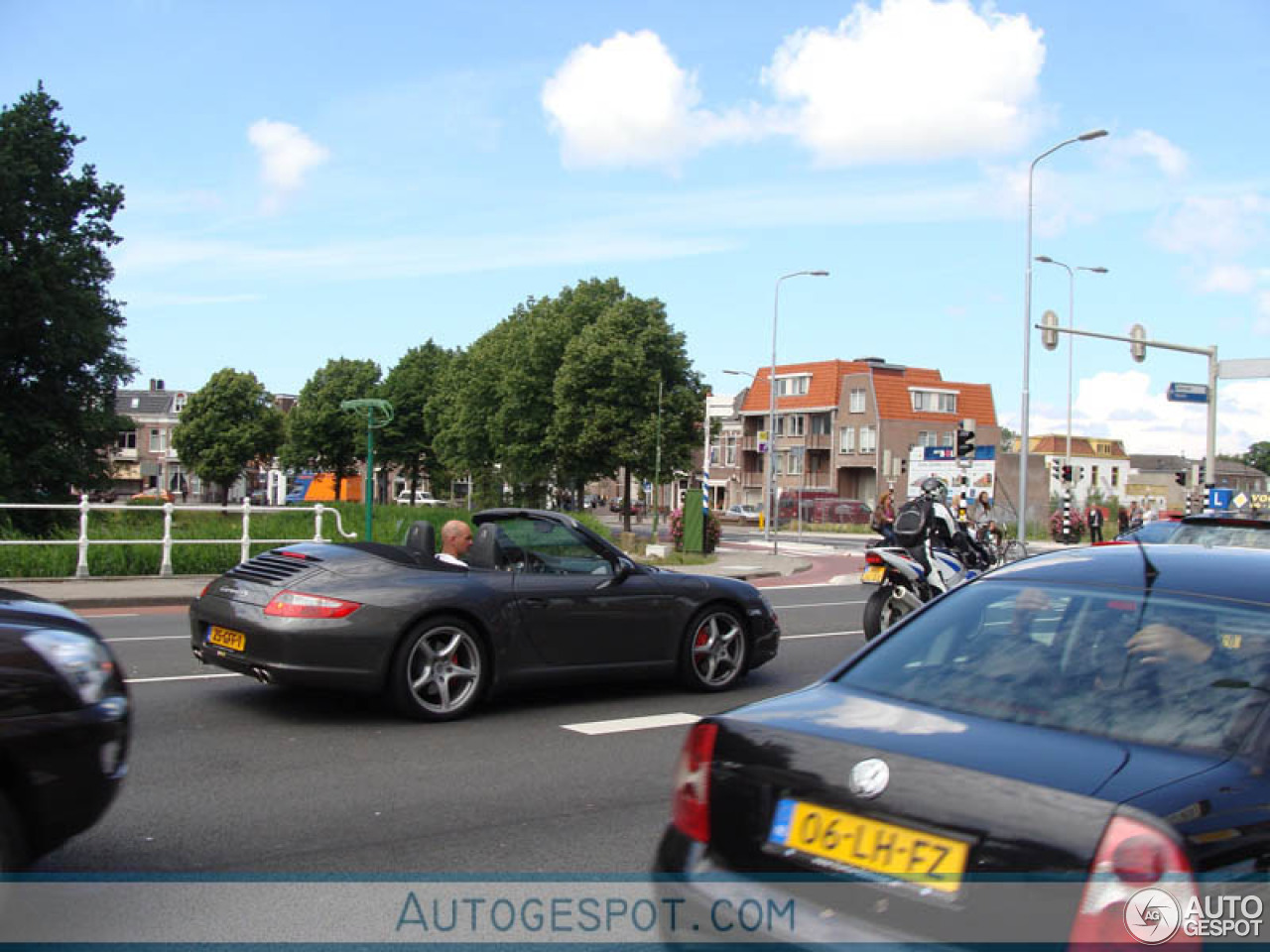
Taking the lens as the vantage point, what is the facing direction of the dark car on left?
facing to the right of the viewer

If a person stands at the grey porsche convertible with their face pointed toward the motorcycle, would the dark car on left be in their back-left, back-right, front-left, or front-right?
back-right

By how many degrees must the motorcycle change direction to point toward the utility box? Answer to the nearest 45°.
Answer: approximately 45° to its left

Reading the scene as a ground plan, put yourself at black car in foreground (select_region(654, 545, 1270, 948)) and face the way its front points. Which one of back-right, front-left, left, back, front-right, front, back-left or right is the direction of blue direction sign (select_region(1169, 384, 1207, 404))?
front-left

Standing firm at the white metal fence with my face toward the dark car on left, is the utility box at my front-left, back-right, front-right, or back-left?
back-left

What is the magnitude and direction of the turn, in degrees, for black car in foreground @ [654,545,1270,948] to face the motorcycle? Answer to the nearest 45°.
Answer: approximately 45° to its left

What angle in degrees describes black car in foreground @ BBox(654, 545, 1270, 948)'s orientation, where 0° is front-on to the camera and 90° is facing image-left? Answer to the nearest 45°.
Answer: approximately 225°

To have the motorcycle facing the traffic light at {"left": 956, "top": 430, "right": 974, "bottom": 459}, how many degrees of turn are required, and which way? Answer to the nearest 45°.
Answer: approximately 45° to its left

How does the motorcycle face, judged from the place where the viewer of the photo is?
facing away from the viewer and to the right of the viewer
